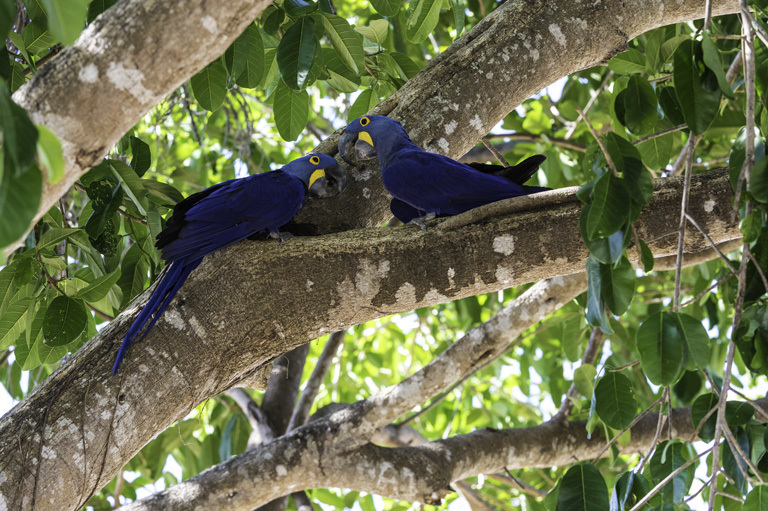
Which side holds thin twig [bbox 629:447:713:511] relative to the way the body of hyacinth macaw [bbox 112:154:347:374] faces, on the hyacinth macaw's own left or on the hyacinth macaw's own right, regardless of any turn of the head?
on the hyacinth macaw's own right

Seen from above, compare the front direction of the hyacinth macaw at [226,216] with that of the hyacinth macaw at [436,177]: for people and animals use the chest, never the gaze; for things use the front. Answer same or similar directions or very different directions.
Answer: very different directions

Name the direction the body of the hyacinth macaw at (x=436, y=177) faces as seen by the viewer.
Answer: to the viewer's left

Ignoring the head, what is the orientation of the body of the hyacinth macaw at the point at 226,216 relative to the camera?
to the viewer's right

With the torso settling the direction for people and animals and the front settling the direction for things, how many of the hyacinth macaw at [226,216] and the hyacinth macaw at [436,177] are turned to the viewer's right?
1

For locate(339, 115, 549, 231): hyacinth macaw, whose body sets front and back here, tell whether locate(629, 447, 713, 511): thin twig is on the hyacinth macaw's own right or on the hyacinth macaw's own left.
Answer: on the hyacinth macaw's own left
